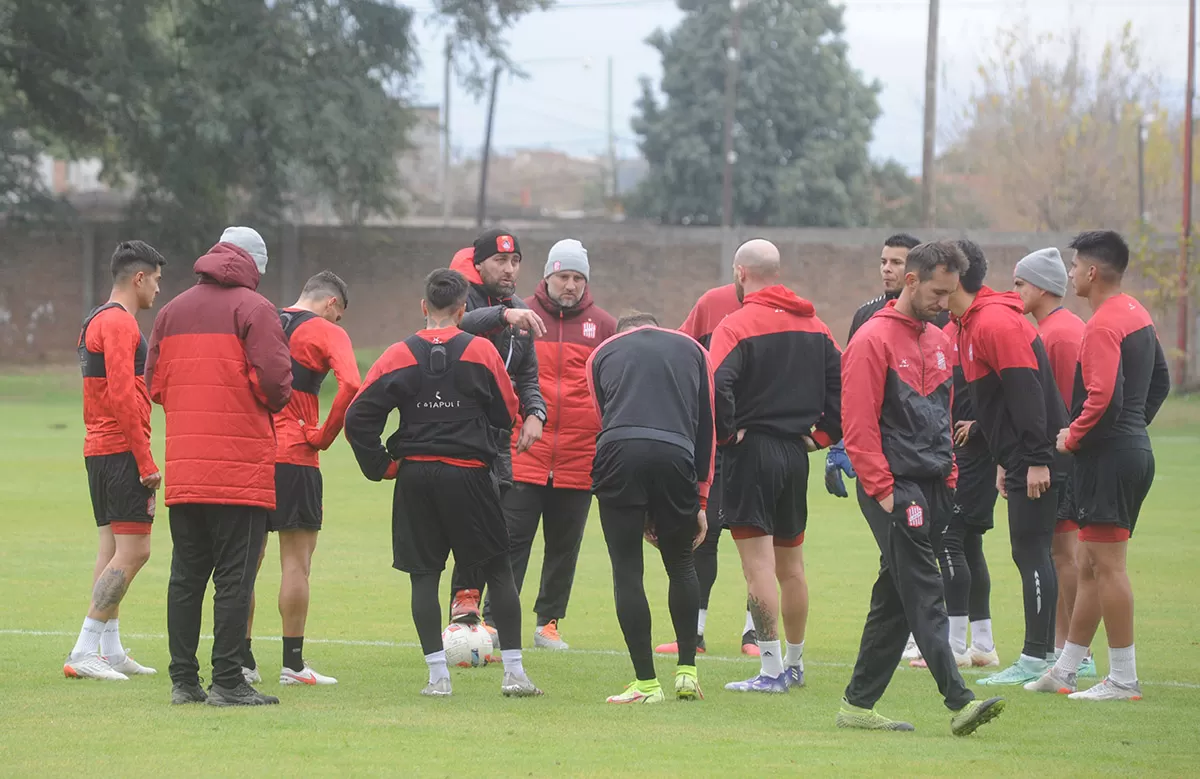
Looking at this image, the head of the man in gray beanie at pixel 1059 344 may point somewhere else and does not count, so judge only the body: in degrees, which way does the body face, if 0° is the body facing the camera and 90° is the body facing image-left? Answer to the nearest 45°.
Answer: approximately 90°

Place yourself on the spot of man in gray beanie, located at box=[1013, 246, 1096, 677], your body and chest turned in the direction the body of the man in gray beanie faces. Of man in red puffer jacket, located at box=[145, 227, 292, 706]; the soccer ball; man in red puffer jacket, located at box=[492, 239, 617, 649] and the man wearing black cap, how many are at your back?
0

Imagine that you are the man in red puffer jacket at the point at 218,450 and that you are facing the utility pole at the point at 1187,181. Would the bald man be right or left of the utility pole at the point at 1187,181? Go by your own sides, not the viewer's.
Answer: right

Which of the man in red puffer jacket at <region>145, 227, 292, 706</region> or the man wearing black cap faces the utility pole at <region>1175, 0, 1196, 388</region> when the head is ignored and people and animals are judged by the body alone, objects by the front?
the man in red puffer jacket

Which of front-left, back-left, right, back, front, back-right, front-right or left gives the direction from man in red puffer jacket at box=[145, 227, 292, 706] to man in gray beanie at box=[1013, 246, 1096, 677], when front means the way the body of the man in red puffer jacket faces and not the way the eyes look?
front-right

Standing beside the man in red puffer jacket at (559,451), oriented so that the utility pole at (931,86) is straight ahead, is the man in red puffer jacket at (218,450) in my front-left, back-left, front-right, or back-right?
back-left

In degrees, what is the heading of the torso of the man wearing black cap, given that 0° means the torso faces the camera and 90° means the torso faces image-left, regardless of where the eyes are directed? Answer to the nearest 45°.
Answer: approximately 315°

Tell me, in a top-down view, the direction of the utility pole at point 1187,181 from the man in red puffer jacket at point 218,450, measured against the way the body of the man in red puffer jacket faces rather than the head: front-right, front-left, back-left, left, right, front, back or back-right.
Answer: front

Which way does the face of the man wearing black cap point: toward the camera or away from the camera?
toward the camera

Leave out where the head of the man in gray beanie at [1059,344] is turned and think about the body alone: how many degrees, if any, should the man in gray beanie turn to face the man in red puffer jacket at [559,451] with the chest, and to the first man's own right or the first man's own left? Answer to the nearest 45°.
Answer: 0° — they already face them

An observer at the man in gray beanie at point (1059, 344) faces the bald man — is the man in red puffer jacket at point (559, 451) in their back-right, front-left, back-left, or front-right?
front-right

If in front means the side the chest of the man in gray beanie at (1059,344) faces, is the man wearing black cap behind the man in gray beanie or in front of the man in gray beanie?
in front

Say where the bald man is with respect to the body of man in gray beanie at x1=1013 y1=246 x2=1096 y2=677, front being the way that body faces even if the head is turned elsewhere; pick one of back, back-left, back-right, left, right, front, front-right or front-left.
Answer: front-left

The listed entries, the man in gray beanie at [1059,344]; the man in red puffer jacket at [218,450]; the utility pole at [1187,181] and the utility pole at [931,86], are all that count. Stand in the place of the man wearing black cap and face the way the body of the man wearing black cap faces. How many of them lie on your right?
1

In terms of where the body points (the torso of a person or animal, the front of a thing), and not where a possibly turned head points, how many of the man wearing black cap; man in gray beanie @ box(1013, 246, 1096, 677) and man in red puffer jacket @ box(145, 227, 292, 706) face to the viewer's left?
1

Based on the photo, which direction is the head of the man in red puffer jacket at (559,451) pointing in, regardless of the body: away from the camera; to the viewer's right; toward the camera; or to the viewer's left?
toward the camera

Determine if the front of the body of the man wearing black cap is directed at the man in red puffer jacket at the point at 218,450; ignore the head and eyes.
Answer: no

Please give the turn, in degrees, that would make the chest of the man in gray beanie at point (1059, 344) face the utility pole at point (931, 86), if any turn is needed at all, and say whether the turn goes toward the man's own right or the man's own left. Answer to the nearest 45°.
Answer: approximately 90° to the man's own right
